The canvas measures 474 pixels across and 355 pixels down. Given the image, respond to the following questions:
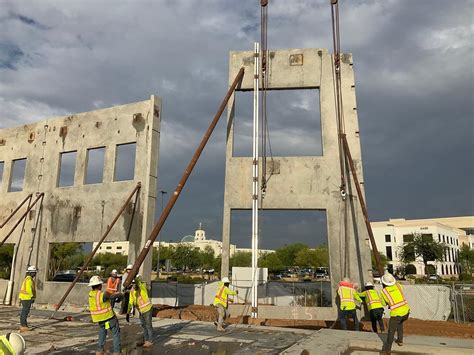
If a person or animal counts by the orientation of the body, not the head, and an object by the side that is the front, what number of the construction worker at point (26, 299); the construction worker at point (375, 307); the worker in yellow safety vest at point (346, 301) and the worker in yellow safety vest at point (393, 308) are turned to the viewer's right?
1

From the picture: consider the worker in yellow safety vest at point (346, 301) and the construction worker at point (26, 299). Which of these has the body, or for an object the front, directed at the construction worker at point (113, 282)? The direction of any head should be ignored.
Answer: the construction worker at point (26, 299)

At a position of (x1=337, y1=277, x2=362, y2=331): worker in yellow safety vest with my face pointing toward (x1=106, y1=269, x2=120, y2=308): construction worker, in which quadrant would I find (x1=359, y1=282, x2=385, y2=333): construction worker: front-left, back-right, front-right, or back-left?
back-right

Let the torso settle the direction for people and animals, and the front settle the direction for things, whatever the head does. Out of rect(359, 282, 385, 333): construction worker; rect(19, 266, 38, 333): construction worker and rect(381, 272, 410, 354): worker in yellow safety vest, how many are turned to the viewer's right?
1

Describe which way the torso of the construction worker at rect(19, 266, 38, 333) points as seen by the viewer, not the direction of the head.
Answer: to the viewer's right

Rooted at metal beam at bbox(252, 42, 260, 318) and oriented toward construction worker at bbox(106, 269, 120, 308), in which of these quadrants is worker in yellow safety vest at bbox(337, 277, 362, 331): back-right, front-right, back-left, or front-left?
back-left
